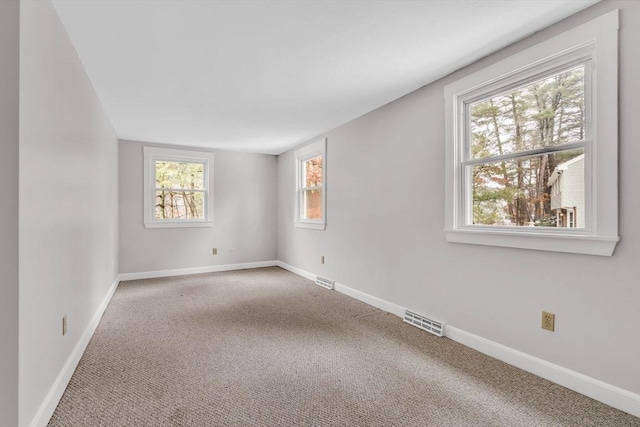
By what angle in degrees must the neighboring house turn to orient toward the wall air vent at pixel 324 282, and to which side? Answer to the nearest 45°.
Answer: approximately 45° to its right

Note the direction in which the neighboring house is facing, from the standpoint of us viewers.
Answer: facing the viewer and to the left of the viewer

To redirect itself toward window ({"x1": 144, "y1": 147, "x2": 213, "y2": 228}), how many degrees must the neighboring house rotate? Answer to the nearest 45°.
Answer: approximately 45° to its right
